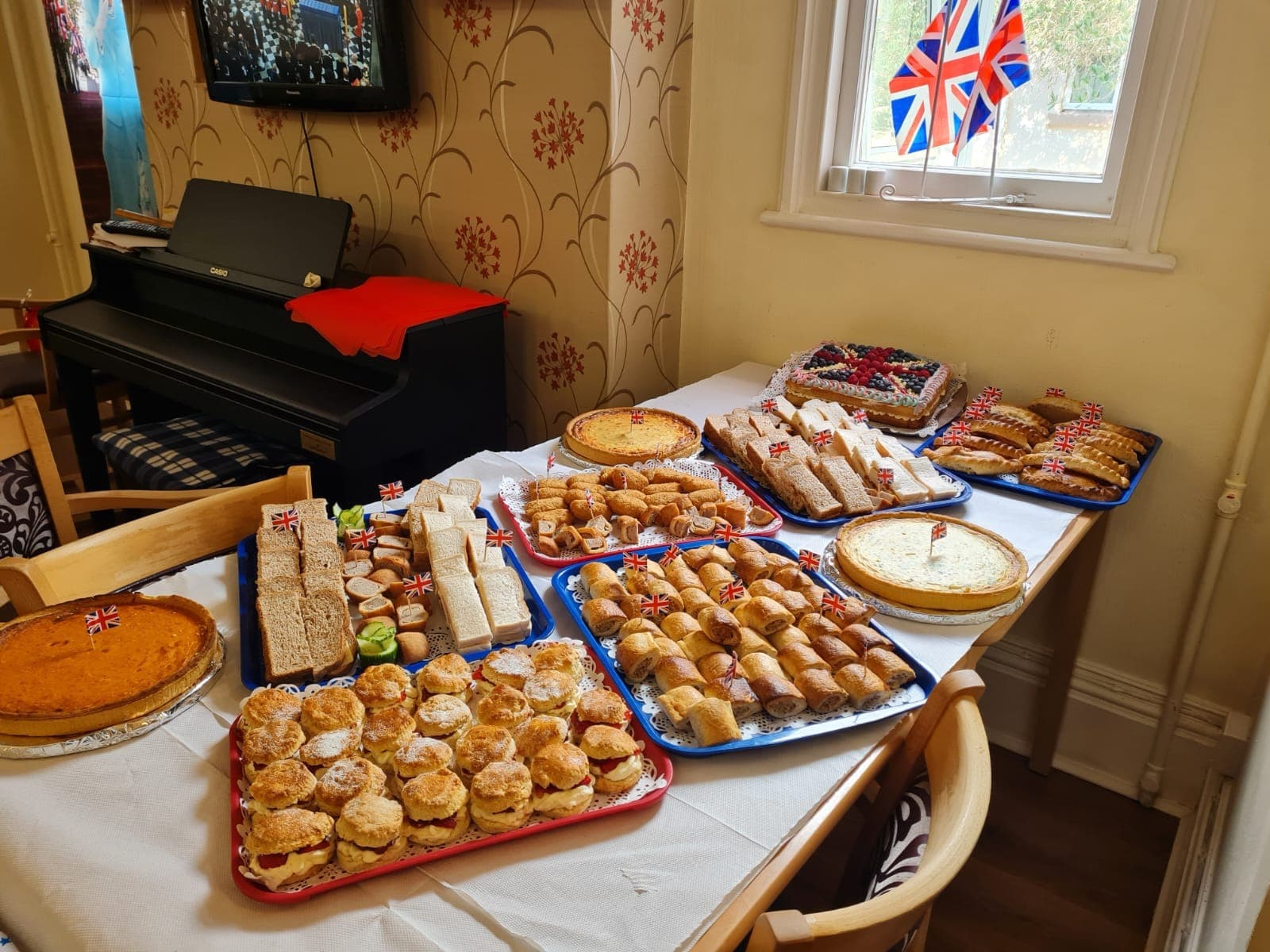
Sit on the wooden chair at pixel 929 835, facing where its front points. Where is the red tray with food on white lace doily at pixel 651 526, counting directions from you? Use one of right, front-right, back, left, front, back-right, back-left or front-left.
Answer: front

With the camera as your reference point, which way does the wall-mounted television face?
facing the viewer and to the left of the viewer

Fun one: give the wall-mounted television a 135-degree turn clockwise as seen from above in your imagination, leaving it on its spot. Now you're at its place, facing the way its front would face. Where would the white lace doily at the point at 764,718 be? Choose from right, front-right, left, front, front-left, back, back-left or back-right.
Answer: back

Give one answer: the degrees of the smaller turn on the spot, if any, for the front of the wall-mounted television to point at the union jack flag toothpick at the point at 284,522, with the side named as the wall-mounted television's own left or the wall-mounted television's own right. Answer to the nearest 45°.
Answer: approximately 45° to the wall-mounted television's own left

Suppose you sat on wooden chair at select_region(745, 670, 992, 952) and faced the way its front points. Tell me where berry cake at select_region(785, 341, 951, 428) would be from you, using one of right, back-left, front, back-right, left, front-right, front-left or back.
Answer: front-right

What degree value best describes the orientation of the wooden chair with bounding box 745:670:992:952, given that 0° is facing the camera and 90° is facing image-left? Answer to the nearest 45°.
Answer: approximately 135°

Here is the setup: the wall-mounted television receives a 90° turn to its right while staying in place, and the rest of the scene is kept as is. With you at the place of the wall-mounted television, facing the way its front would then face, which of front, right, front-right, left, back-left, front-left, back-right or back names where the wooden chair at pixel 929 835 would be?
back-left

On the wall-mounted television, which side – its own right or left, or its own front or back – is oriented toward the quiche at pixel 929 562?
left

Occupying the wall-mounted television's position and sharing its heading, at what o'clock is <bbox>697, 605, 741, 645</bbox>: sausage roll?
The sausage roll is roughly at 10 o'clock from the wall-mounted television.

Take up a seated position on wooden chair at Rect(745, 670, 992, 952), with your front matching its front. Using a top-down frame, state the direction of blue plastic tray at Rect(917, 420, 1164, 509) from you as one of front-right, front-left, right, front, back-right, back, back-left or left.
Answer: front-right

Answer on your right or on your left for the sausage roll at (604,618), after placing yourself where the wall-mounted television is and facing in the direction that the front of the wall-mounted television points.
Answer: on your left

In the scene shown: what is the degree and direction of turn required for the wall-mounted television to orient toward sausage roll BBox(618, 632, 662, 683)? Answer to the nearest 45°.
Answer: approximately 45° to its left

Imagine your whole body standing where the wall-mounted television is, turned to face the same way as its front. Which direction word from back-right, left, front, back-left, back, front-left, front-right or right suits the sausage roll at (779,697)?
front-left

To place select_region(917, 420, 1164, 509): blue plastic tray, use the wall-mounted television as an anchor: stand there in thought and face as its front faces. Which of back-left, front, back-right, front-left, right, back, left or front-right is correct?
left

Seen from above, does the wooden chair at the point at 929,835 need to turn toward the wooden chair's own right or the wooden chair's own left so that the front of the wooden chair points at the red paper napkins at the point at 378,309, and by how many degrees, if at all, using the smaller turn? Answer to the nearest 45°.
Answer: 0° — it already faces it

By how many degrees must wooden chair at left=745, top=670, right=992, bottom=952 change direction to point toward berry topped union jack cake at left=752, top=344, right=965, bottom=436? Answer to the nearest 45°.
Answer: approximately 45° to its right
